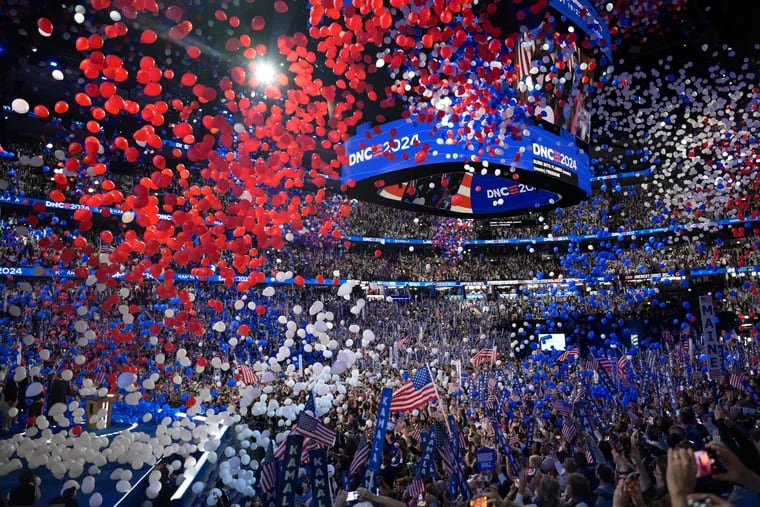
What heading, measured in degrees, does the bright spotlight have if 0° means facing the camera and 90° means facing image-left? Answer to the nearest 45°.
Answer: approximately 0°

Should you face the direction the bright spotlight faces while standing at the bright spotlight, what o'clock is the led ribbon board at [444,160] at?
The led ribbon board is roughly at 11 o'clock from the bright spotlight.
